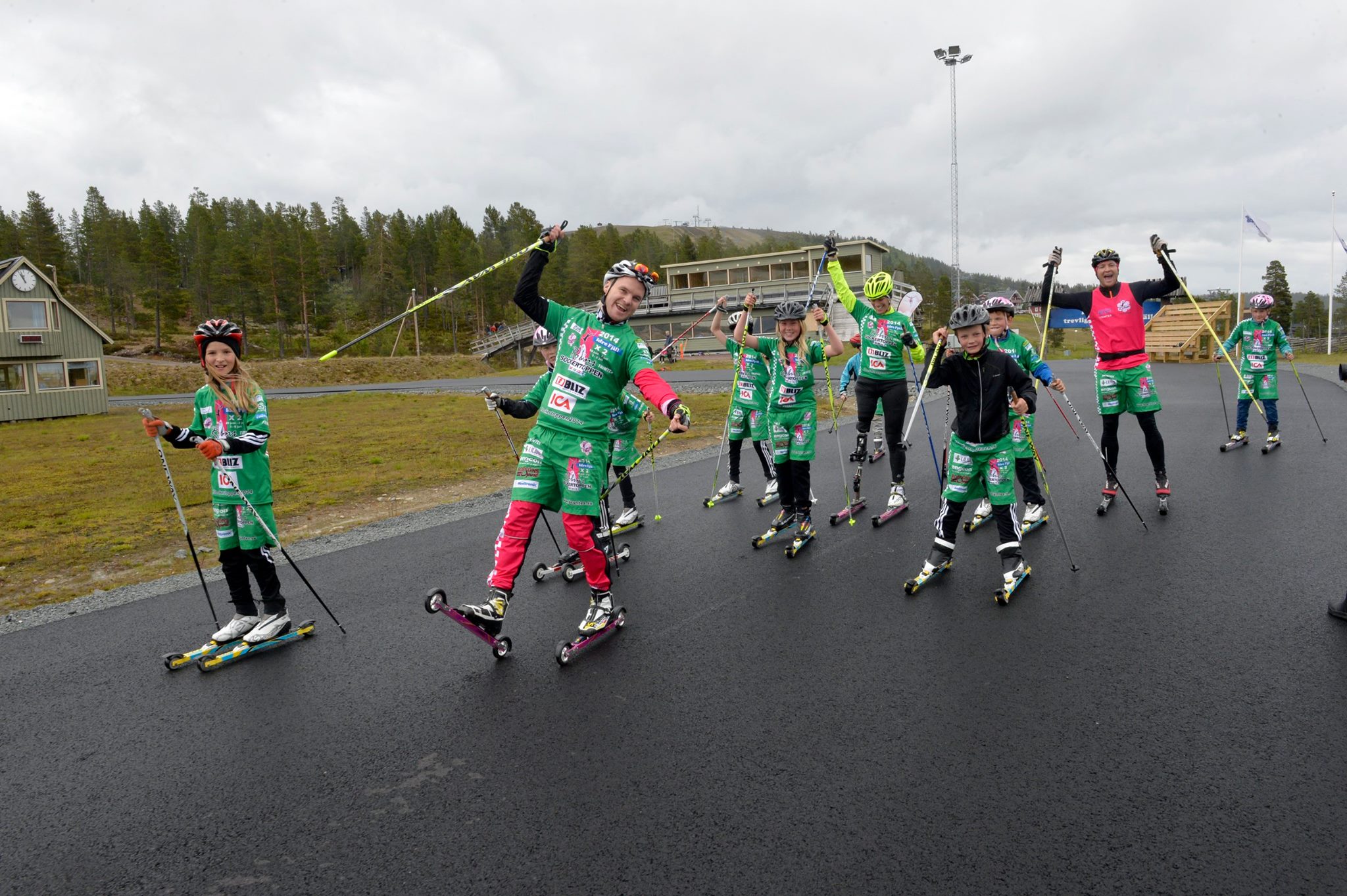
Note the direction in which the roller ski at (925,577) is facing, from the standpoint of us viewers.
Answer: facing the viewer and to the left of the viewer

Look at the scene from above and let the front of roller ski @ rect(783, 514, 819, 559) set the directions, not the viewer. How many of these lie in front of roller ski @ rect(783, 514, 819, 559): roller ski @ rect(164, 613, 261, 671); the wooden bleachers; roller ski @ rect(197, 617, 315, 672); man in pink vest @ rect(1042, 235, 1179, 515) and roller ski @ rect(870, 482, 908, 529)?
2

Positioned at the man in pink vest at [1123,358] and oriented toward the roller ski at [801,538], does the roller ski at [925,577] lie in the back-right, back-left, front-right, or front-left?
front-left

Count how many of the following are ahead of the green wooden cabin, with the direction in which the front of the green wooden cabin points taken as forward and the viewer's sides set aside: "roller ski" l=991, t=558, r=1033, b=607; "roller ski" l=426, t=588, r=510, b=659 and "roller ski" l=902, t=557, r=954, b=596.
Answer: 3

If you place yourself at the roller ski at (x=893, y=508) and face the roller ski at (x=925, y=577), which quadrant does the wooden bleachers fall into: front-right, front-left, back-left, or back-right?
back-left

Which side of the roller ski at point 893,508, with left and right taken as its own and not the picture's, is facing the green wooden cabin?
right

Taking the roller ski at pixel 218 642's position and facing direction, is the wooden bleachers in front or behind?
behind

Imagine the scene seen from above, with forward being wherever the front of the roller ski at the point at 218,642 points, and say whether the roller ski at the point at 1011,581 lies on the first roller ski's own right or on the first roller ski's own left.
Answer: on the first roller ski's own left

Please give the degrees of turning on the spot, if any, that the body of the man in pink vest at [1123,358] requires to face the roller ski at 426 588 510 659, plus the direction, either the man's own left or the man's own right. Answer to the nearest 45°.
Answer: approximately 45° to the man's own right

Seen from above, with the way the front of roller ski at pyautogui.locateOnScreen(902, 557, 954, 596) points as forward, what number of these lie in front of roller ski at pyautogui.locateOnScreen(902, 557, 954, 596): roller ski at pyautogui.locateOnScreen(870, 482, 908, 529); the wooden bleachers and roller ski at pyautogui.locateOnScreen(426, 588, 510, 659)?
1

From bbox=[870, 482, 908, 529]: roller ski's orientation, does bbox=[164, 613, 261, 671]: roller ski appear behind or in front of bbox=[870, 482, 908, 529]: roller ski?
in front

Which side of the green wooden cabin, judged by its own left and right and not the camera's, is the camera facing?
front

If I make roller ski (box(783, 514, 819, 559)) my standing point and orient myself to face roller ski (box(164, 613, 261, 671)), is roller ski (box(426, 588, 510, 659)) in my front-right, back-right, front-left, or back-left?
front-left

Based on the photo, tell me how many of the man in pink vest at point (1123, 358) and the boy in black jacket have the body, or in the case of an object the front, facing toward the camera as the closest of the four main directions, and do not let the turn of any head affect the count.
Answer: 2

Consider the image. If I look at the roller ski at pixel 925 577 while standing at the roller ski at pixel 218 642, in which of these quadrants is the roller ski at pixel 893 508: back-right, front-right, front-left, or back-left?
front-left
